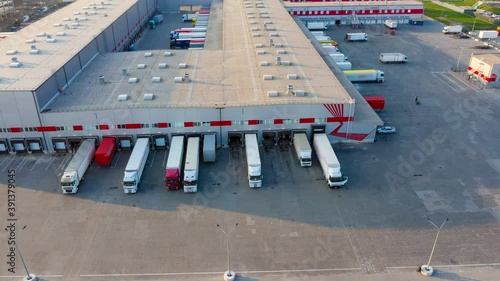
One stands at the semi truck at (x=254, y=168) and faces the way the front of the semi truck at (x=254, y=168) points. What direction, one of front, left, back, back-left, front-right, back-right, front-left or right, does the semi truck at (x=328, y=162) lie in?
left

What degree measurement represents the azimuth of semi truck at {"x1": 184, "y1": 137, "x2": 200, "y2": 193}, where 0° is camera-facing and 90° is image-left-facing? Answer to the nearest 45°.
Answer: approximately 0°

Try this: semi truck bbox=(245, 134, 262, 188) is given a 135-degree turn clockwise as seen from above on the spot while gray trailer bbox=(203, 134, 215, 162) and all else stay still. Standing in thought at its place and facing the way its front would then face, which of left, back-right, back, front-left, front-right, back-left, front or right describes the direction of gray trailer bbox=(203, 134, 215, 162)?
front

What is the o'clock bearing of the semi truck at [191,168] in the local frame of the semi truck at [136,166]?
the semi truck at [191,168] is roughly at 10 o'clock from the semi truck at [136,166].

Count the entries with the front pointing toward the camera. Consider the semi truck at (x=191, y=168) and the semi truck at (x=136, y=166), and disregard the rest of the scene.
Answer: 2

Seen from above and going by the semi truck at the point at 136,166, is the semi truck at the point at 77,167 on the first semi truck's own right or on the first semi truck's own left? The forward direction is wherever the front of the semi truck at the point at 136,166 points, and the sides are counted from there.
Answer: on the first semi truck's own right

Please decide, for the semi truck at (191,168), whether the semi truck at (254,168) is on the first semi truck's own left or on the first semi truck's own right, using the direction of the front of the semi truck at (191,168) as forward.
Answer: on the first semi truck's own left

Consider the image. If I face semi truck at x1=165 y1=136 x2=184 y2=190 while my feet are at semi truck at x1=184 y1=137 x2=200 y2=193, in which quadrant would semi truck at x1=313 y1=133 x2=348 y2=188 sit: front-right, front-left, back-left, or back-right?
back-right

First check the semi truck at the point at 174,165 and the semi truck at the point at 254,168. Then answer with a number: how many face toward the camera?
2

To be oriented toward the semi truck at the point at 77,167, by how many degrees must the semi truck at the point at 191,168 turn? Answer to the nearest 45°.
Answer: approximately 90° to its right
